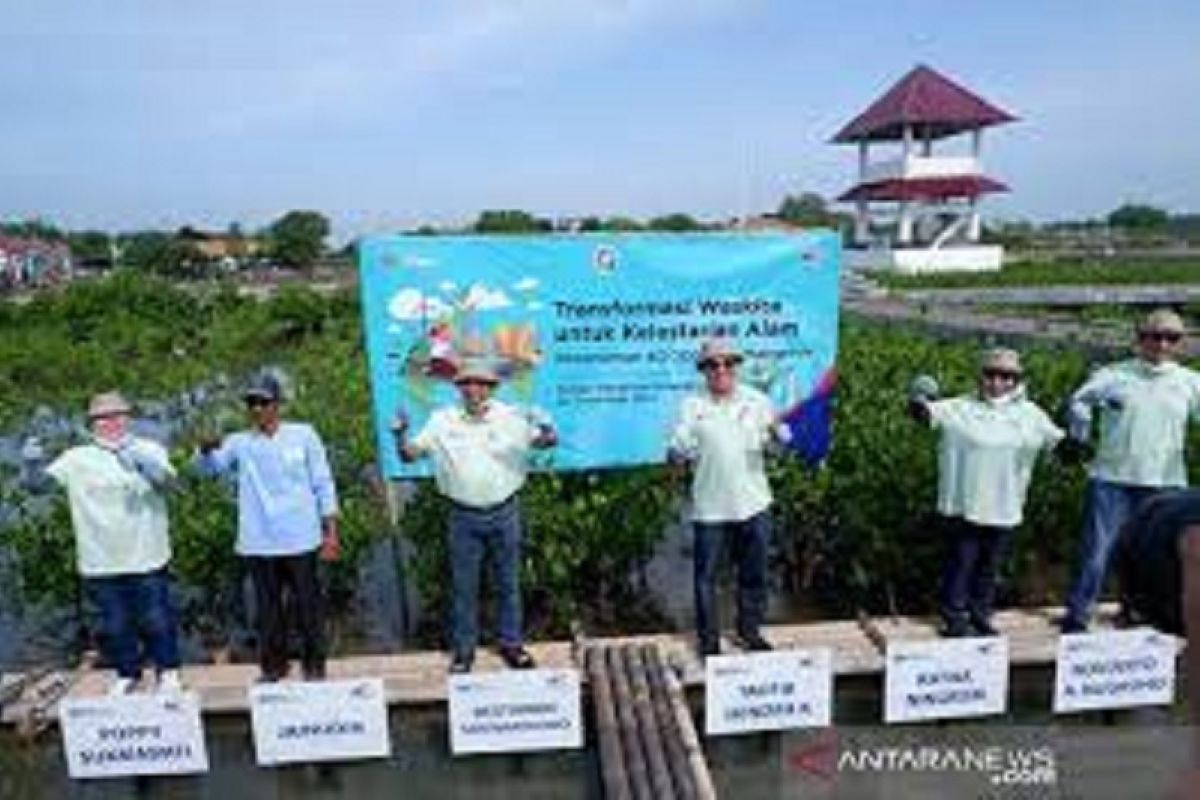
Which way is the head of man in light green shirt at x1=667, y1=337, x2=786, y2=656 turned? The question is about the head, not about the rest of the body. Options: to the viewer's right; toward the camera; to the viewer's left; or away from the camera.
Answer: toward the camera

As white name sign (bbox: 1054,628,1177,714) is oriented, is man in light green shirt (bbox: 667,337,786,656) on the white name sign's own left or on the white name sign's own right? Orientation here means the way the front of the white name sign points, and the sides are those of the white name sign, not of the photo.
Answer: on the white name sign's own right

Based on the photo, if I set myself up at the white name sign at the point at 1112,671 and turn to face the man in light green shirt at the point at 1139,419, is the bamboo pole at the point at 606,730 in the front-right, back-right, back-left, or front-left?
back-left

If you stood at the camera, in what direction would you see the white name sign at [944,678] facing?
facing the viewer

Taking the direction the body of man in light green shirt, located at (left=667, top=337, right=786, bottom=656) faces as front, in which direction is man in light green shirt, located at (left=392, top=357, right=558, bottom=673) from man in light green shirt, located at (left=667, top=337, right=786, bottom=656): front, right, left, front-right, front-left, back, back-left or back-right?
right

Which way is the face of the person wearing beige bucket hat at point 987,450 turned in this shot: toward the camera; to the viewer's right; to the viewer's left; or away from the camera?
toward the camera

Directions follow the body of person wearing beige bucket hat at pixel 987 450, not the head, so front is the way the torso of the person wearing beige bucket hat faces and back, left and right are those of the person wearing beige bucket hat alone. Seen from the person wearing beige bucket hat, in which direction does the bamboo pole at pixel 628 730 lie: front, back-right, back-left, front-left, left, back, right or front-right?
front-right

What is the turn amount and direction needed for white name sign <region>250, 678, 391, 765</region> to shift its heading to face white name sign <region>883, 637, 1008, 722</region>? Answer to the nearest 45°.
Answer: approximately 90° to its left

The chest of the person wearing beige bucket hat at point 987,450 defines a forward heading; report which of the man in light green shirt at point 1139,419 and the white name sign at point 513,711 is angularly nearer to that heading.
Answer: the white name sign

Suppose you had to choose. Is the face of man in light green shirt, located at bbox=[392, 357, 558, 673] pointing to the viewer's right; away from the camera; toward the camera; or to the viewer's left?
toward the camera

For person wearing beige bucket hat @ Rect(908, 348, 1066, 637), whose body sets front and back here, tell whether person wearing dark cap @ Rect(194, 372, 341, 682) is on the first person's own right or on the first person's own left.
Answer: on the first person's own right

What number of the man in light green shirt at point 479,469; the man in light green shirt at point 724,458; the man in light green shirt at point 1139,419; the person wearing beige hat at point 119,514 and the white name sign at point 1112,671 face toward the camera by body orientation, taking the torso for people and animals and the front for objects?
5

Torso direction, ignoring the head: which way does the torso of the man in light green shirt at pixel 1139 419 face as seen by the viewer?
toward the camera

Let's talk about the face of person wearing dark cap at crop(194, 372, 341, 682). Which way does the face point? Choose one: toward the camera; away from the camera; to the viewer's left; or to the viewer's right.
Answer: toward the camera

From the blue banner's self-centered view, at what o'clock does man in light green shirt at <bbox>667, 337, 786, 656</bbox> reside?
The man in light green shirt is roughly at 11 o'clock from the blue banner.

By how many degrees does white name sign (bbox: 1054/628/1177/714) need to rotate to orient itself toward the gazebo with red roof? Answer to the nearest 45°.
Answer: approximately 180°

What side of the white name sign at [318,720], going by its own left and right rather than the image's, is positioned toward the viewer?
front

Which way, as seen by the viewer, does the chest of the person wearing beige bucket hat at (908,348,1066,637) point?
toward the camera

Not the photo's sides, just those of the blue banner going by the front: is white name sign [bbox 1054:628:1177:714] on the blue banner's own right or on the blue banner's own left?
on the blue banner's own left
